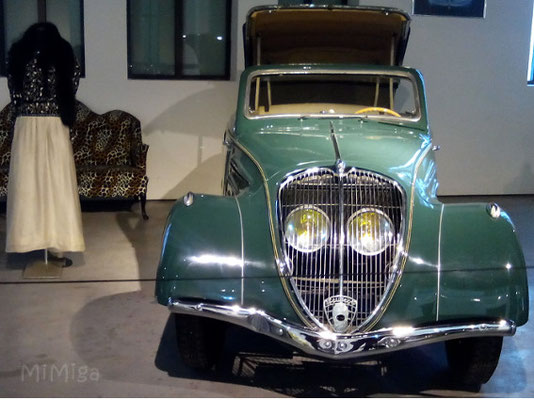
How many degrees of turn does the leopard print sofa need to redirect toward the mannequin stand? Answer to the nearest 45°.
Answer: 0° — it already faces it

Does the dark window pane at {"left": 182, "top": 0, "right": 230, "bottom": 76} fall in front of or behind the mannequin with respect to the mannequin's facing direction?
behind

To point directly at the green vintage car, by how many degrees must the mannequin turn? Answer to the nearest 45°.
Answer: approximately 45° to its left

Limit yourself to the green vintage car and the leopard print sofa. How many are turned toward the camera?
2

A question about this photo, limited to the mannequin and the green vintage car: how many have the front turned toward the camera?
2

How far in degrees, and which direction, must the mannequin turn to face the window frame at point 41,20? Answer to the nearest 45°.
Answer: approximately 180°

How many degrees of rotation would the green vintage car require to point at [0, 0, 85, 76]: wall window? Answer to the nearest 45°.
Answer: approximately 135° to its right

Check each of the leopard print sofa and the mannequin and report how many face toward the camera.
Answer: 2
